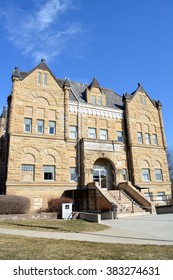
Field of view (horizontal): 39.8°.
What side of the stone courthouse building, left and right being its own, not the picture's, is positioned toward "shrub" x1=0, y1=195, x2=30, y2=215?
right

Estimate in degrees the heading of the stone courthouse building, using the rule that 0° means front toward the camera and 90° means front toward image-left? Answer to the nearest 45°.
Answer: approximately 315°

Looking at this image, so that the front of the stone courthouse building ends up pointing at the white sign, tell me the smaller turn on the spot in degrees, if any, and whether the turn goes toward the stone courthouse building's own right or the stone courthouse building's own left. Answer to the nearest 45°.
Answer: approximately 45° to the stone courthouse building's own right
